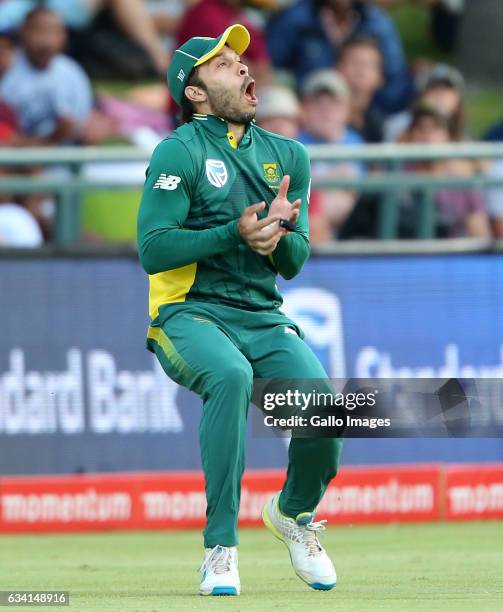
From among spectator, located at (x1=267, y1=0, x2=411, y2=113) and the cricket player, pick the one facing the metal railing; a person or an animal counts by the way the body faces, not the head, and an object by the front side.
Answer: the spectator

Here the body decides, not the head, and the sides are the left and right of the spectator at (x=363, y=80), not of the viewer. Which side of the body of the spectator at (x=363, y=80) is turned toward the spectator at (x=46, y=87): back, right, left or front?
right

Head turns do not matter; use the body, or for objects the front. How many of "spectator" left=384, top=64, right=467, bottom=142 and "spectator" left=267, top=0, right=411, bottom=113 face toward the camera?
2

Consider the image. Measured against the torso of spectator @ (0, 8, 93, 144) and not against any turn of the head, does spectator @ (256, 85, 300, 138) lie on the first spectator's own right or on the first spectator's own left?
on the first spectator's own left

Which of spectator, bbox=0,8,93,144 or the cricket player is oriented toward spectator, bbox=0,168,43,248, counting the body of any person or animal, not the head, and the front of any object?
spectator, bbox=0,8,93,144

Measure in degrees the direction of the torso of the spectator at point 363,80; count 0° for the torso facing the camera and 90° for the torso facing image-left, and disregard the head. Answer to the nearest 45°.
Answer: approximately 0°

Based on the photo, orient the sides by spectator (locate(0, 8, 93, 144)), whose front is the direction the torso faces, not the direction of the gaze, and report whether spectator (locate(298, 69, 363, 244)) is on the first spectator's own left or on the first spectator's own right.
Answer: on the first spectator's own left
